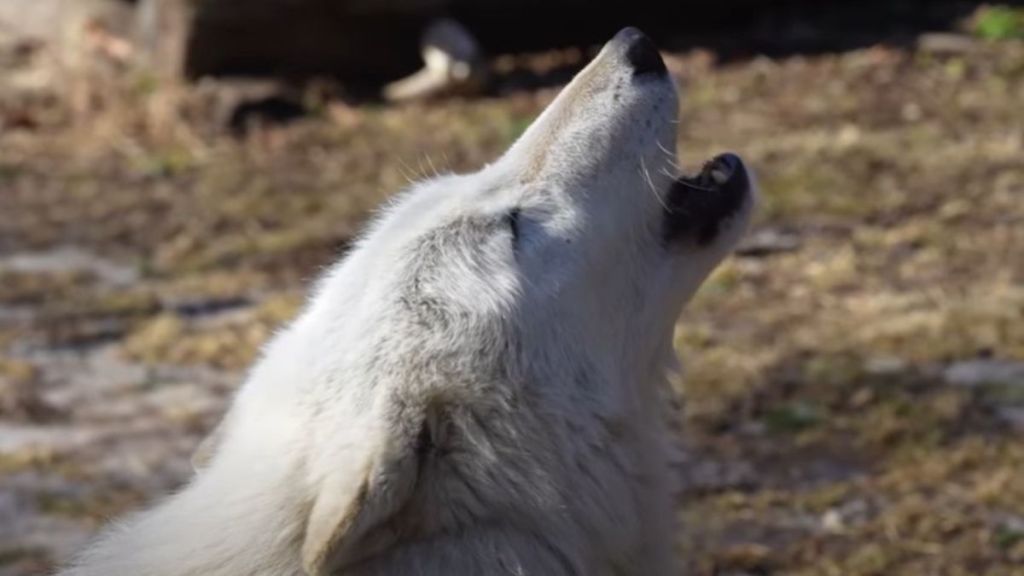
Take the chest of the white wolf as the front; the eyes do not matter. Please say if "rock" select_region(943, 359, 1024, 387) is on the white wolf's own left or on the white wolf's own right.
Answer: on the white wolf's own left

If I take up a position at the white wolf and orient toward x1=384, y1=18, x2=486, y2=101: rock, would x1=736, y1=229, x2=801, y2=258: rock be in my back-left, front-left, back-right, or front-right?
front-right

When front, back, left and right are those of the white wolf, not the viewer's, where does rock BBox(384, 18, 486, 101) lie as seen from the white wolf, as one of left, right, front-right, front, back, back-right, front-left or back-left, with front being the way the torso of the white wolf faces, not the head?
left

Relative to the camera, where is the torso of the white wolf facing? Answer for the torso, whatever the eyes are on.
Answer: to the viewer's right

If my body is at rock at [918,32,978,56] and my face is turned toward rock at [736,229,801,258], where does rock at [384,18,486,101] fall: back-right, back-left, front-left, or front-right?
front-right
